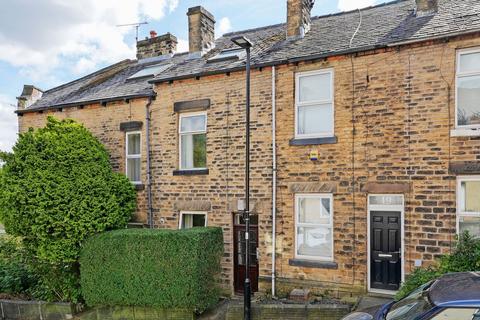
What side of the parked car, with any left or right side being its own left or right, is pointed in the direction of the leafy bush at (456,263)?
right

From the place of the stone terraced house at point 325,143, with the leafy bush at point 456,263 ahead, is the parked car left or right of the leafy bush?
right

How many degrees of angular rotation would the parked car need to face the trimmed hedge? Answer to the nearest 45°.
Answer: approximately 45° to its right

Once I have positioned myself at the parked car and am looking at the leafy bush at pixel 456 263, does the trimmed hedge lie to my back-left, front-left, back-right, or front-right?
front-left

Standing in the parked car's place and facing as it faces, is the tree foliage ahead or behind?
ahead

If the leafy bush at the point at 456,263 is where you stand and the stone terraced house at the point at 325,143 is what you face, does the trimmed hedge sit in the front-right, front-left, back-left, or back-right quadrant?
front-left

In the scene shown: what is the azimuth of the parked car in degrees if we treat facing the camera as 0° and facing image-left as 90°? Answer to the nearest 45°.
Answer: approximately 90°

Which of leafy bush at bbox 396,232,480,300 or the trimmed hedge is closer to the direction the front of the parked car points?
the trimmed hedge

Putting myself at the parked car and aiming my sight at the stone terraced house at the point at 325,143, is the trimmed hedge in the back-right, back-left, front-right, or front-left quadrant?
front-left
